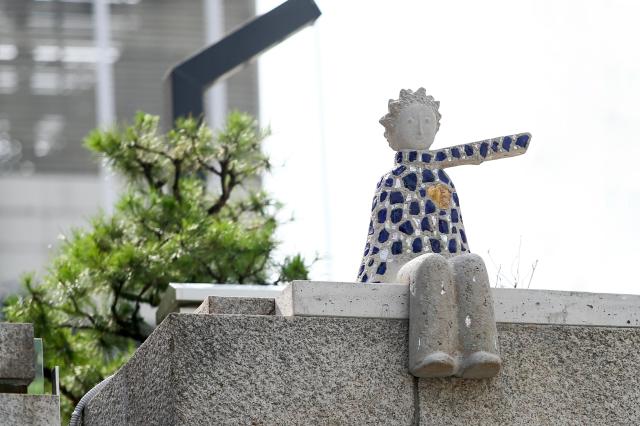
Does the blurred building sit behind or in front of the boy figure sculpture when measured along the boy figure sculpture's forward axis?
behind

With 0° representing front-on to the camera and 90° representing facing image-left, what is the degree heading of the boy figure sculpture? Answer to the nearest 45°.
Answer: approximately 315°

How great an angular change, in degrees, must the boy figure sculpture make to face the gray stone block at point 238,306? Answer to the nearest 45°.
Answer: approximately 135° to its right

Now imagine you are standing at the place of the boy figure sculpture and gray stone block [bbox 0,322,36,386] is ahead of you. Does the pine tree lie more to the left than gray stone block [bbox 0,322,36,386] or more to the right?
right
